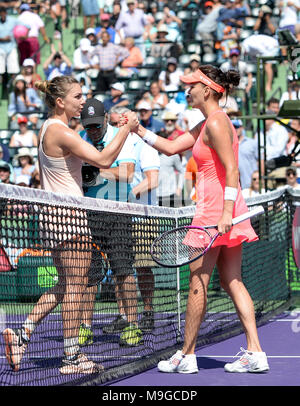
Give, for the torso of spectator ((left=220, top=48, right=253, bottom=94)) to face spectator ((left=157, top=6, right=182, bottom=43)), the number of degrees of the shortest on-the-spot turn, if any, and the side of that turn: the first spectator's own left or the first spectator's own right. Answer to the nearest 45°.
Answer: approximately 135° to the first spectator's own right

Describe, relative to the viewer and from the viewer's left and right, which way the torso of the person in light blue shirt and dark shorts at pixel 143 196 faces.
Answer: facing the viewer and to the left of the viewer

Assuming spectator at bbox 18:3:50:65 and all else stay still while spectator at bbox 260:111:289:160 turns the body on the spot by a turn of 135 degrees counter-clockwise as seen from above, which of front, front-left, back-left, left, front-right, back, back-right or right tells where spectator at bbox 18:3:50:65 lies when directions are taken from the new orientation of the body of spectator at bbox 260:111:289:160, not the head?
back-left

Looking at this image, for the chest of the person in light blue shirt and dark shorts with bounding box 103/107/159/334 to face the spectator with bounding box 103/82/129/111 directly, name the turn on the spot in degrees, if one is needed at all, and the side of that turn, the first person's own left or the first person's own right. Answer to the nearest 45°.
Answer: approximately 135° to the first person's own right

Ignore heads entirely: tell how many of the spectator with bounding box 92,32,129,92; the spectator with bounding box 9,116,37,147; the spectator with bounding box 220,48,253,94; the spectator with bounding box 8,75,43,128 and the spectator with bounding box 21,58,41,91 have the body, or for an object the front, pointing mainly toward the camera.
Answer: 5

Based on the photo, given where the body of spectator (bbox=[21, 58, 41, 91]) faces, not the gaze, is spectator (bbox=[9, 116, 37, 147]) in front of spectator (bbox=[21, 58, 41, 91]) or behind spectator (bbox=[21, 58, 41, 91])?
in front

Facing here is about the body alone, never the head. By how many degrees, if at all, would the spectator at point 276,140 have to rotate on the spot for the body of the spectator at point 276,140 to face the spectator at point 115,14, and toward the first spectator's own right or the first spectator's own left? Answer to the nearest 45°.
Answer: approximately 90° to the first spectator's own right

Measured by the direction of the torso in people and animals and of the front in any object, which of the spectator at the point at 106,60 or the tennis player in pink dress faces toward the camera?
the spectator

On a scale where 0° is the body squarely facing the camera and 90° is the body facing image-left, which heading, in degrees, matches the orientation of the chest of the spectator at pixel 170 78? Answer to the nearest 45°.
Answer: approximately 0°

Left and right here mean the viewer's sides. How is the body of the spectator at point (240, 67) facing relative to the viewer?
facing the viewer

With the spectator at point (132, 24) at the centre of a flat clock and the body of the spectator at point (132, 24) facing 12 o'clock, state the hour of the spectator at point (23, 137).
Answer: the spectator at point (23, 137) is roughly at 1 o'clock from the spectator at point (132, 24).

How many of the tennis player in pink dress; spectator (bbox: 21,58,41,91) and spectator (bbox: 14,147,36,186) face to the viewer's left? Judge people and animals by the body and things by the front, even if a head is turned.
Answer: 1

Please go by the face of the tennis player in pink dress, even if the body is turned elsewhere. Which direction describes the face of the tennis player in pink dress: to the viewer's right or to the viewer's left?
to the viewer's left

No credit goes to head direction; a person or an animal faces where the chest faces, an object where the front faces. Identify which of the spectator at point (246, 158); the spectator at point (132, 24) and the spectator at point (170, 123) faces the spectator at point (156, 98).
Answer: the spectator at point (132, 24)

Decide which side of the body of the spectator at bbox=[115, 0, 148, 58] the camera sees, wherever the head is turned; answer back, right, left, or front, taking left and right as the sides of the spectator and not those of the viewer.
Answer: front

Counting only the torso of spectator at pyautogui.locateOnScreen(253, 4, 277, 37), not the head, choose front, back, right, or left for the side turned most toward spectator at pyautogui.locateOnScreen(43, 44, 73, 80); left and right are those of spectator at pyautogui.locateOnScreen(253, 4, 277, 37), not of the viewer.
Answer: right

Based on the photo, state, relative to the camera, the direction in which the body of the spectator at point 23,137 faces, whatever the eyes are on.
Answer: toward the camera

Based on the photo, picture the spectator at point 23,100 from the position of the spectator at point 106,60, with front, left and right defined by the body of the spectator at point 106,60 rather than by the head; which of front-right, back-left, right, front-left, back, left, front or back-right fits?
right

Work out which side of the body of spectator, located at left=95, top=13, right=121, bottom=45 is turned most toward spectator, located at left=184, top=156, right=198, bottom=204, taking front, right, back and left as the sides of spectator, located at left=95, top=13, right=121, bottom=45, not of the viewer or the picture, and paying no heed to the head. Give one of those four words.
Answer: front

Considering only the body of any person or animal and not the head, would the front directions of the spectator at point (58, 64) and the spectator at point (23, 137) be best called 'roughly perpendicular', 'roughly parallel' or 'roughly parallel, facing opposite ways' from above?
roughly parallel
